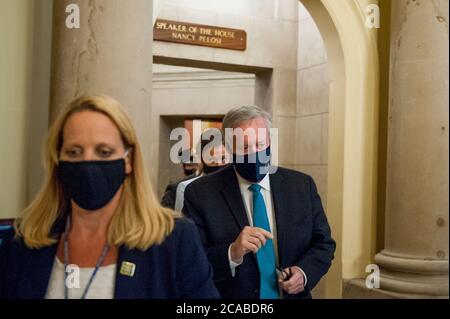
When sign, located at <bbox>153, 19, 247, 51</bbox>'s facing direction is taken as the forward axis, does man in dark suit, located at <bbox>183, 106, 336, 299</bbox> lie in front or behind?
in front

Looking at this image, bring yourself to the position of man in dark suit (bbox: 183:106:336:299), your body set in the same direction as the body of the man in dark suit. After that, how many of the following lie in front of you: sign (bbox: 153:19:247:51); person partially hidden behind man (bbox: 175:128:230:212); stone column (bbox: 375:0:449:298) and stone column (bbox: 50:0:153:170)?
0

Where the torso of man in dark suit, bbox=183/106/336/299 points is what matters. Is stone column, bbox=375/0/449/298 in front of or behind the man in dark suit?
behind

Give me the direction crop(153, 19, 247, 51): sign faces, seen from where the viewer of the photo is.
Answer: facing the viewer

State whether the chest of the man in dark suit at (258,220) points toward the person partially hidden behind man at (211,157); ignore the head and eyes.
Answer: no

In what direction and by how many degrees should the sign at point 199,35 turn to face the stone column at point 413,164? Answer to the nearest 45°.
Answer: approximately 45° to its left

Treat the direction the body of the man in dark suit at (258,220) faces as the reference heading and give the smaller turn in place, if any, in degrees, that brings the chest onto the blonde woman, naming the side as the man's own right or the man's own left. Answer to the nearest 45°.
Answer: approximately 45° to the man's own right

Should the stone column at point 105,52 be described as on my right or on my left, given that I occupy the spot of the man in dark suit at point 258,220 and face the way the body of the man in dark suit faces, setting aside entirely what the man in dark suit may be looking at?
on my right

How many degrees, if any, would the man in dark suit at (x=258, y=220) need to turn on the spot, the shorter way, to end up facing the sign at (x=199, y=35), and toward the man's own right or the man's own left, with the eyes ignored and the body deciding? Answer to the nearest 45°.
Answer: approximately 180°

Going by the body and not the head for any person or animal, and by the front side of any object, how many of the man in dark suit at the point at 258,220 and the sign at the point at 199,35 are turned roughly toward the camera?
2

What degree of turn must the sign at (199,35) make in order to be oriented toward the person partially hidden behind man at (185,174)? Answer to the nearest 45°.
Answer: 0° — it already faces them

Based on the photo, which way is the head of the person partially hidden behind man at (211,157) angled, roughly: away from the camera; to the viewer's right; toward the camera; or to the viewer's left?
toward the camera

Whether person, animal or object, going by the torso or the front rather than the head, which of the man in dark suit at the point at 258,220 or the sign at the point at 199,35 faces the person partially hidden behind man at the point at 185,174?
the sign

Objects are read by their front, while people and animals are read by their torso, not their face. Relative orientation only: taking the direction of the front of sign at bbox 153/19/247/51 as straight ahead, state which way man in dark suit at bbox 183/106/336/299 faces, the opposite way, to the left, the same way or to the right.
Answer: the same way

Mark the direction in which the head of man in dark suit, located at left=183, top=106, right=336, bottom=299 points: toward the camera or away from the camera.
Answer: toward the camera

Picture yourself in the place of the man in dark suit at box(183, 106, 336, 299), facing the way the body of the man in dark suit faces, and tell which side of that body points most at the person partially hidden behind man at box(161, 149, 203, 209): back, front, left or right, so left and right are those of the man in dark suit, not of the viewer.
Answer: back
